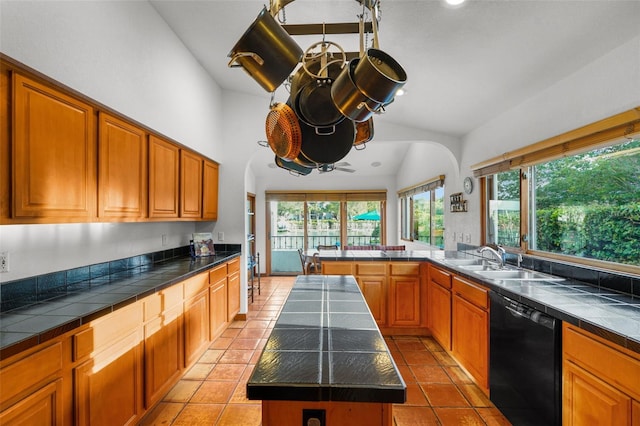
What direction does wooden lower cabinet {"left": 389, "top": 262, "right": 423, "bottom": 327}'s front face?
toward the camera

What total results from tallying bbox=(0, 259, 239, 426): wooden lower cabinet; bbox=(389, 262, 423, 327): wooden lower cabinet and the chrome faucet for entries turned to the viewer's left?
1

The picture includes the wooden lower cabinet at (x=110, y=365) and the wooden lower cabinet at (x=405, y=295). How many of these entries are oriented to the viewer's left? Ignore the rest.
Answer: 0

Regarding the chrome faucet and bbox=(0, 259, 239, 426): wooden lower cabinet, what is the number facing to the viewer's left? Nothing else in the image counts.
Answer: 1

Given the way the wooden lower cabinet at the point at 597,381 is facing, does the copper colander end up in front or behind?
in front

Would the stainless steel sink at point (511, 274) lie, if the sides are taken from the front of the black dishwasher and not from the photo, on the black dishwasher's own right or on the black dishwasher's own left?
on the black dishwasher's own right

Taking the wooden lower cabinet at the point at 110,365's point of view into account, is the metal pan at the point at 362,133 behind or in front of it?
in front

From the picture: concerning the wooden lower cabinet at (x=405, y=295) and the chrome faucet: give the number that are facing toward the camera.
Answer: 1

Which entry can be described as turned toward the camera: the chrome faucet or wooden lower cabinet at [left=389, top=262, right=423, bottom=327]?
the wooden lower cabinet

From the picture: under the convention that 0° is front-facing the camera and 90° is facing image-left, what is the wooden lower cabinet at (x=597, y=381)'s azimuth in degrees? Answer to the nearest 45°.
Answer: approximately 45°

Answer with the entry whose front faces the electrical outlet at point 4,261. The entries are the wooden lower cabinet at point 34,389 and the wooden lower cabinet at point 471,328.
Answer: the wooden lower cabinet at point 471,328

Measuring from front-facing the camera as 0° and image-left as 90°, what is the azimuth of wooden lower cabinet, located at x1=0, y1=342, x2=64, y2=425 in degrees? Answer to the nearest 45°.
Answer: approximately 315°

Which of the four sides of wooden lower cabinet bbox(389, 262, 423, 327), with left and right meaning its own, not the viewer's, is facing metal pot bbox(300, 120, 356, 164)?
front

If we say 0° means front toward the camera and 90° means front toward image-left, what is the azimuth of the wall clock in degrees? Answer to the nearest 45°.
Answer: approximately 45°

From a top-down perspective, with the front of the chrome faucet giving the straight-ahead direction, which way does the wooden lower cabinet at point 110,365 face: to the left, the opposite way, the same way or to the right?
the opposite way

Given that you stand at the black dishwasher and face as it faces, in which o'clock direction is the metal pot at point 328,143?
The metal pot is roughly at 12 o'clock from the black dishwasher.

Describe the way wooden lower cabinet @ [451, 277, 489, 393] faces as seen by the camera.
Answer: facing the viewer and to the left of the viewer

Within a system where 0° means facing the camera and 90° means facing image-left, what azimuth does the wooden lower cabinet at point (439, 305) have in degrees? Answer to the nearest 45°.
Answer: approximately 45°
